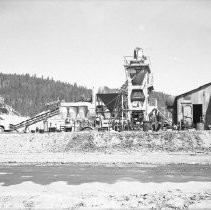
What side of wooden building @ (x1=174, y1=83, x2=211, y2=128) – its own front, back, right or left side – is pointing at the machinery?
right

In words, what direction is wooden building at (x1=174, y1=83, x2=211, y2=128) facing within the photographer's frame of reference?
facing the viewer

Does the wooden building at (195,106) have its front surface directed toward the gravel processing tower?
no
